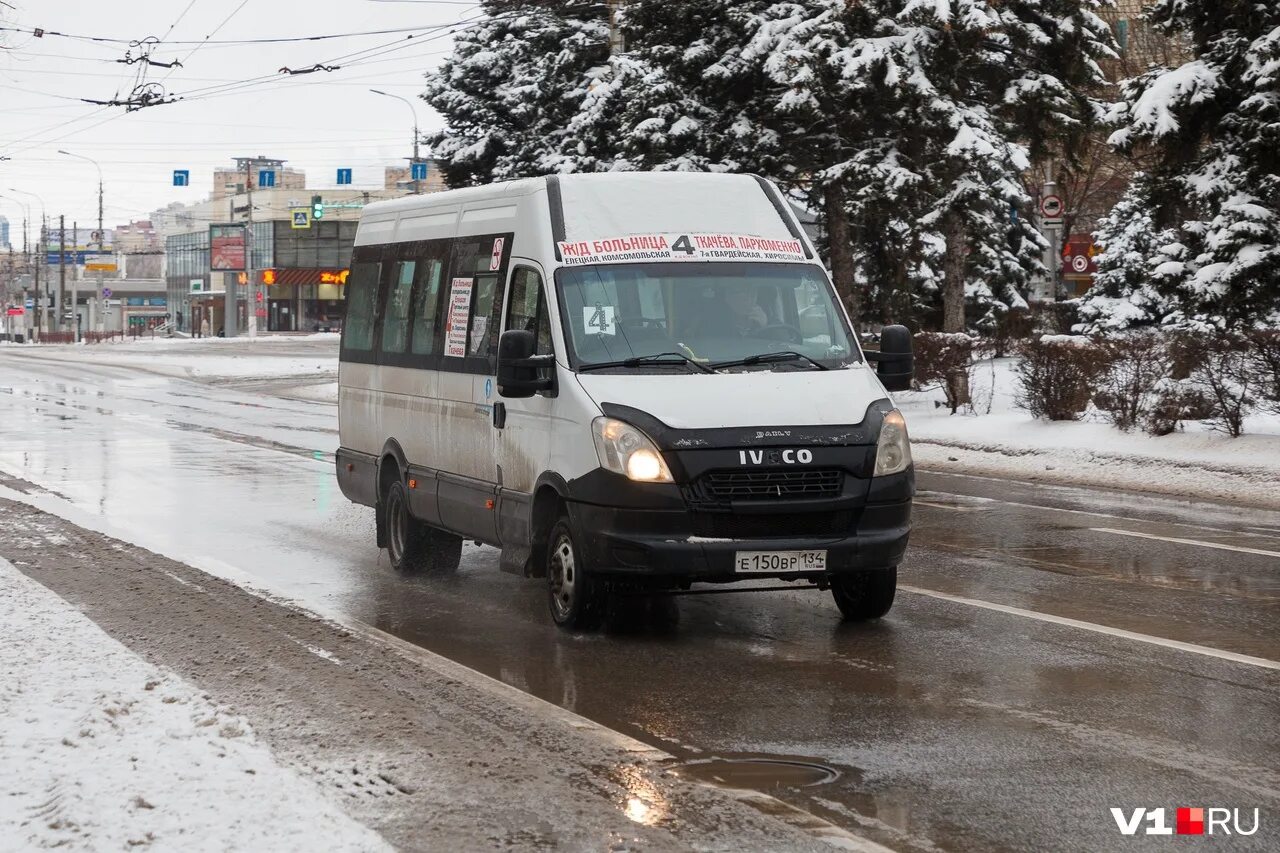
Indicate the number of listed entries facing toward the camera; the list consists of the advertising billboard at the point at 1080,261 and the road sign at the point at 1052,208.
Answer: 2

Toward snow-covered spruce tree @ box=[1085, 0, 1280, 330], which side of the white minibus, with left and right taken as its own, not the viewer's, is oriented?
left

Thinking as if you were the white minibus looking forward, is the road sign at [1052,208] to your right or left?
on your left

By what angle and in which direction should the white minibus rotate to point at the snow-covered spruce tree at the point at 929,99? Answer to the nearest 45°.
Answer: approximately 135° to its left

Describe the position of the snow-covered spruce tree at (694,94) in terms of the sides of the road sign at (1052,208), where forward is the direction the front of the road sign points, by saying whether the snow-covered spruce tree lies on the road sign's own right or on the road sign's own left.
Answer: on the road sign's own right

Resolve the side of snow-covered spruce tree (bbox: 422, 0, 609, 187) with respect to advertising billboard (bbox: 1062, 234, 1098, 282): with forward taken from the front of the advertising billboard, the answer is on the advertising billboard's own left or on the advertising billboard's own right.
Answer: on the advertising billboard's own right

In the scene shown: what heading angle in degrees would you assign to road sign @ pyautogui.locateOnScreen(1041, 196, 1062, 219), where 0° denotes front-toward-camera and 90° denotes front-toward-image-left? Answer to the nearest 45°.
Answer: approximately 0°
